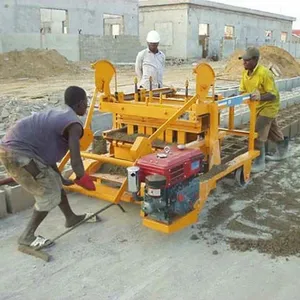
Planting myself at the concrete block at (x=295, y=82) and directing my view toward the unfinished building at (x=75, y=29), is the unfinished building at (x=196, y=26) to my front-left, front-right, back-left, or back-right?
front-right

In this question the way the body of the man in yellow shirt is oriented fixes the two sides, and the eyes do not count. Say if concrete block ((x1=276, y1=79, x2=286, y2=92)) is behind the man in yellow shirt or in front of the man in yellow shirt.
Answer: behind

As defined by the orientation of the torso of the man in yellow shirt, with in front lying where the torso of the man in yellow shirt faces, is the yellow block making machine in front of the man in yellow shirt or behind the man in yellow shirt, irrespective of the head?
in front

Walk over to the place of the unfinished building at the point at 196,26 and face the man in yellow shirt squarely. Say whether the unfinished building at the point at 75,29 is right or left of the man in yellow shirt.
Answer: right

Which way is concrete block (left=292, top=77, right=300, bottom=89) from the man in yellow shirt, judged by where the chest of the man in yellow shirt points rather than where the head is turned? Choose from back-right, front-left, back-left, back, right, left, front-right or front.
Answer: back-right

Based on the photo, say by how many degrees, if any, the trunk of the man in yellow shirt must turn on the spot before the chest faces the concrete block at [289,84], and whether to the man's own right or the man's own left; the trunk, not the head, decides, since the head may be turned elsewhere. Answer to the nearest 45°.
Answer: approximately 135° to the man's own right

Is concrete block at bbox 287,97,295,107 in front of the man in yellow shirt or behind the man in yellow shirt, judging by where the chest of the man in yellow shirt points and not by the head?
behind

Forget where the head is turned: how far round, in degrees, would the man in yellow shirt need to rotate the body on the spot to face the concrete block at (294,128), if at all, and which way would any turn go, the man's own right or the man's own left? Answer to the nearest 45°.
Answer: approximately 135° to the man's own right

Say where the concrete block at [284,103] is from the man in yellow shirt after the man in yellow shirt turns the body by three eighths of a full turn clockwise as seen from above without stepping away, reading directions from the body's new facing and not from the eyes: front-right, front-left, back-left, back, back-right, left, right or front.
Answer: front

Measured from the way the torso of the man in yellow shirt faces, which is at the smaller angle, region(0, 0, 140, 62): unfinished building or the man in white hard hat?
the man in white hard hat

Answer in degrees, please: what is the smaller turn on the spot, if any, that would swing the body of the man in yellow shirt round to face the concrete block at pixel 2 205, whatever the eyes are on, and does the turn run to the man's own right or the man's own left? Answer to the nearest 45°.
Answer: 0° — they already face it

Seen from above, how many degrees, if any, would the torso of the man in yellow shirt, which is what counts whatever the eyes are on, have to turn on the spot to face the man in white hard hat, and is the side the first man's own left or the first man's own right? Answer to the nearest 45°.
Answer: approximately 45° to the first man's own right

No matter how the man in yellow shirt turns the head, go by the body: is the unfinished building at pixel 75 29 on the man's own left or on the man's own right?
on the man's own right

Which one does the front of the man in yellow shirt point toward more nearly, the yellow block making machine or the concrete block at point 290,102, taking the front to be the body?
the yellow block making machine

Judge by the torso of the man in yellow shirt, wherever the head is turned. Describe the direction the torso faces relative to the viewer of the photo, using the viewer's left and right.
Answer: facing the viewer and to the left of the viewer

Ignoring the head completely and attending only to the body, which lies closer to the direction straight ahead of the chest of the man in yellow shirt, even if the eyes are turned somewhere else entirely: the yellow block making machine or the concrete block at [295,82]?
the yellow block making machine
